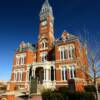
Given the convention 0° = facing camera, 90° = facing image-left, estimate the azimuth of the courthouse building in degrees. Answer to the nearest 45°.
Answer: approximately 45°
